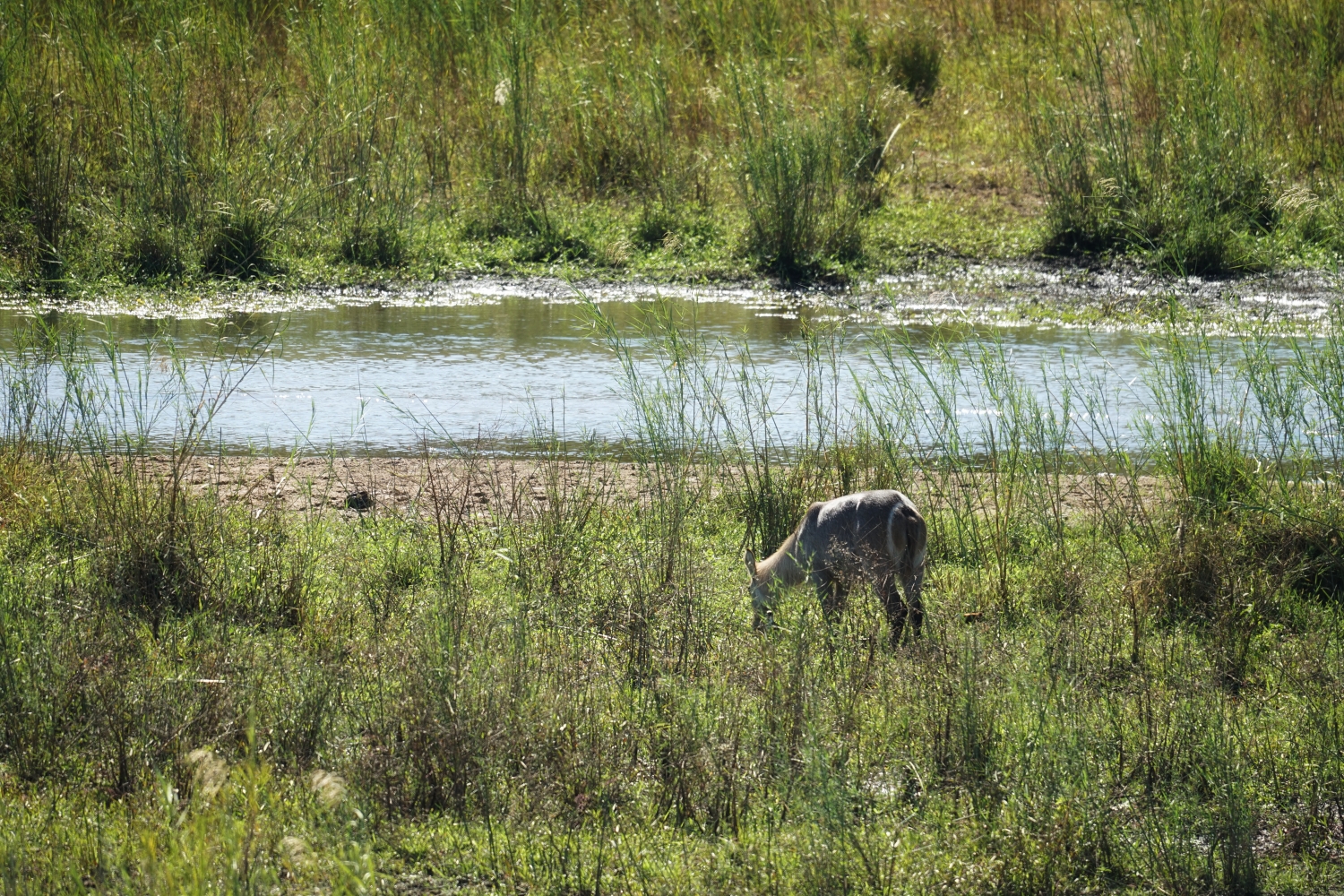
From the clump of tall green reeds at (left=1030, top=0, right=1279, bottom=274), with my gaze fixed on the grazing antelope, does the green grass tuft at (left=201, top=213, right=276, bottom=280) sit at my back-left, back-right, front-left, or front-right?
front-right

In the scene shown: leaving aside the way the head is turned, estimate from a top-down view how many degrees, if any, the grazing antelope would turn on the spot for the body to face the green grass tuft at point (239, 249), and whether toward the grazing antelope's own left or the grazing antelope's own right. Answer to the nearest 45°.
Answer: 0° — it already faces it

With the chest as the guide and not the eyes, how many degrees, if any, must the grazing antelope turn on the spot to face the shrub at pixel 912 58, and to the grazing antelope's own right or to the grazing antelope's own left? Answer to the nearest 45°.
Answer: approximately 45° to the grazing antelope's own right

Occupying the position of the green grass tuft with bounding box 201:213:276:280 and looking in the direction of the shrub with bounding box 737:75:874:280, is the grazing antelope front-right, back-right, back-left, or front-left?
front-right

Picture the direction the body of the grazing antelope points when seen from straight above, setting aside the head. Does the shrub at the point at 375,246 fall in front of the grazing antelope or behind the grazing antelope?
in front

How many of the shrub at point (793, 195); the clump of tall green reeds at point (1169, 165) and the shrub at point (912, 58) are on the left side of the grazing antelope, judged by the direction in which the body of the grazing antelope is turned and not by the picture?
0

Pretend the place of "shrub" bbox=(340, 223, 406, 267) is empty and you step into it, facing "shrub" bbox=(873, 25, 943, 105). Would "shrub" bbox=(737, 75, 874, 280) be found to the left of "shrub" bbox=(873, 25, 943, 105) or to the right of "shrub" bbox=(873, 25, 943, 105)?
right

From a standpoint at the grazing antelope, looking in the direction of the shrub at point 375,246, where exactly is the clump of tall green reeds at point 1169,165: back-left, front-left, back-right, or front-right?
front-right

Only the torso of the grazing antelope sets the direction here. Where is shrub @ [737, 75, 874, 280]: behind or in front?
in front

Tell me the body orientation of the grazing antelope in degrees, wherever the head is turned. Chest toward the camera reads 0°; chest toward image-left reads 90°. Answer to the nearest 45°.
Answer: approximately 135°

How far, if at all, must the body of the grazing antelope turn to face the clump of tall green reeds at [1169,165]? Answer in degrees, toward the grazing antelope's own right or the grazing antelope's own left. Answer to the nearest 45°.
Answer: approximately 45° to the grazing antelope's own right

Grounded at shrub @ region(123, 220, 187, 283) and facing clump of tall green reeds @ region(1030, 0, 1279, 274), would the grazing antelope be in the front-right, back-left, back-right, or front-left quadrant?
front-right

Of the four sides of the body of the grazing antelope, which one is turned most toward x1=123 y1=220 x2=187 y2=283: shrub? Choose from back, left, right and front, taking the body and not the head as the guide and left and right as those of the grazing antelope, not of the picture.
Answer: front
